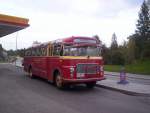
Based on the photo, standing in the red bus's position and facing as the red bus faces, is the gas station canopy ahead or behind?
behind
